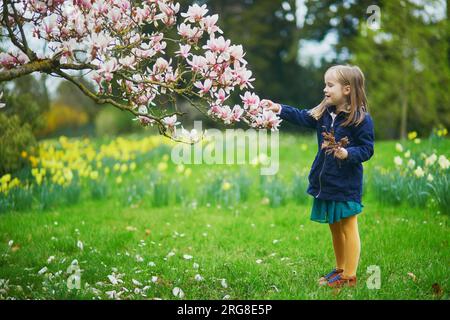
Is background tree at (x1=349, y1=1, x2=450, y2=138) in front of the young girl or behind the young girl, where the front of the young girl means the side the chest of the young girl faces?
behind

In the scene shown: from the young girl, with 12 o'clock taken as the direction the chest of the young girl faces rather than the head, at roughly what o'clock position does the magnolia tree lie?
The magnolia tree is roughly at 1 o'clock from the young girl.

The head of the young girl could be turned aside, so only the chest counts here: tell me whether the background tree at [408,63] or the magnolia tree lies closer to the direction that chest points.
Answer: the magnolia tree

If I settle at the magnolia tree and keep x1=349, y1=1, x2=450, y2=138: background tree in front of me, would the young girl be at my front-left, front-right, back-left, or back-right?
front-right
